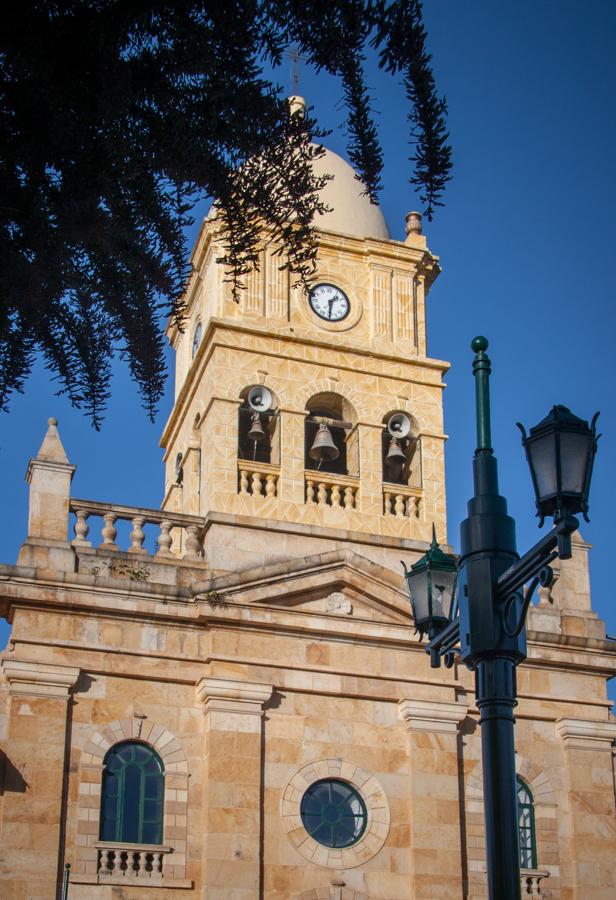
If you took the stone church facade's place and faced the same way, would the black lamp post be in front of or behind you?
in front

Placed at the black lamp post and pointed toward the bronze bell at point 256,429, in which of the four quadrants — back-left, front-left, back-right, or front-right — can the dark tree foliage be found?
back-left

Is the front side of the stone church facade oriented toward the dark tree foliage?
yes

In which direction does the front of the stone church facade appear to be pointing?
toward the camera
